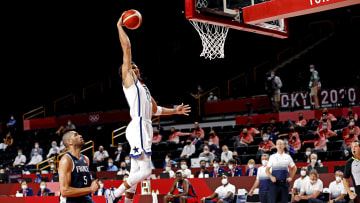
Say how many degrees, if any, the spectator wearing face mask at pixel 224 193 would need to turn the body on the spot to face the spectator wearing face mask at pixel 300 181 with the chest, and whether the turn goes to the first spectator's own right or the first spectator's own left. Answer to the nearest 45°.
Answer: approximately 135° to the first spectator's own left

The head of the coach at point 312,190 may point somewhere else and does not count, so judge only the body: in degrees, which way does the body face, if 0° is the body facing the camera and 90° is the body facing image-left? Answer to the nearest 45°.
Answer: approximately 45°

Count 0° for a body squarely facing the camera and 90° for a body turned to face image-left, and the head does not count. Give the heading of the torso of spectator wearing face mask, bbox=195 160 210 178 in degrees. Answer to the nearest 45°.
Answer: approximately 0°

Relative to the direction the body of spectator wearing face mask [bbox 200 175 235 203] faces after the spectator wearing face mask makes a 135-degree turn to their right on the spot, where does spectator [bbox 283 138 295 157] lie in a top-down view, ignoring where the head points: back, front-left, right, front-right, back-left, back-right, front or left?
front-right

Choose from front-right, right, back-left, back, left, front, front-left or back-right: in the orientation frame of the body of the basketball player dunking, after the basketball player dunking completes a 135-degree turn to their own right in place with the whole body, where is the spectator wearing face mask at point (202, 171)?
back-right

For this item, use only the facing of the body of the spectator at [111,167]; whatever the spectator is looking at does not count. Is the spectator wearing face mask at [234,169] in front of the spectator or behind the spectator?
in front

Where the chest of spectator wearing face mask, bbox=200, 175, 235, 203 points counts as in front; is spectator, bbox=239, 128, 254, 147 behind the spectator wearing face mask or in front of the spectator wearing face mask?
behind

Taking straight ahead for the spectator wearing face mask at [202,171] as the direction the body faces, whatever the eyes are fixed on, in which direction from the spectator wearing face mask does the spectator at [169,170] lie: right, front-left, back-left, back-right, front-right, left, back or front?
back-right

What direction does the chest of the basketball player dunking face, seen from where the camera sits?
to the viewer's right

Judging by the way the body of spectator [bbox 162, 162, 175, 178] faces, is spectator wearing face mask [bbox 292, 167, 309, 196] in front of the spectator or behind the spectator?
in front

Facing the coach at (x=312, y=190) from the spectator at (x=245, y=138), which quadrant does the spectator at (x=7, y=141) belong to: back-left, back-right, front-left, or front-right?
back-right

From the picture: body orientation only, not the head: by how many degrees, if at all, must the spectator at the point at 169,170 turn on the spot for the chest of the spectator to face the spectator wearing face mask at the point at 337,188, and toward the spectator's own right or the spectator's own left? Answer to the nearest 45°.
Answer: approximately 45° to the spectator's own left

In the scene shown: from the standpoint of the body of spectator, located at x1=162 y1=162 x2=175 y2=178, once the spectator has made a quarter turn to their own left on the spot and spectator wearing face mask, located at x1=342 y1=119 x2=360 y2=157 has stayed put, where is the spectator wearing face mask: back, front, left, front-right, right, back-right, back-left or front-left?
front

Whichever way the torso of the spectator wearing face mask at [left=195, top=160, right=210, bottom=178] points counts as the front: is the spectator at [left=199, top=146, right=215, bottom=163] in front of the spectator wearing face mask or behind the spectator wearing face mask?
behind

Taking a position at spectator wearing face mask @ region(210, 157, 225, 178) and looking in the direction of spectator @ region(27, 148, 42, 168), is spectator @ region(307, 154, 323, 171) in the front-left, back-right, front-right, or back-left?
back-right
